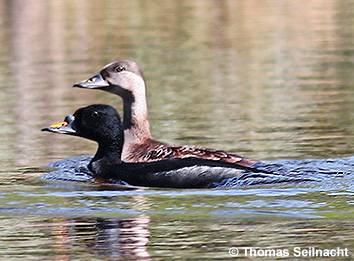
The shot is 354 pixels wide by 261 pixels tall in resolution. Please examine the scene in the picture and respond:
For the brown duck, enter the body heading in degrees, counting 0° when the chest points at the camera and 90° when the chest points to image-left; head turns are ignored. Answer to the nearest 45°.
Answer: approximately 90°
